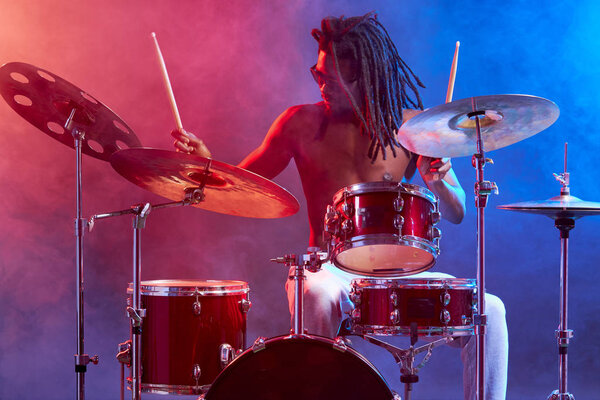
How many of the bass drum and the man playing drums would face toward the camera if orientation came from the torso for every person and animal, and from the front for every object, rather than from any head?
2

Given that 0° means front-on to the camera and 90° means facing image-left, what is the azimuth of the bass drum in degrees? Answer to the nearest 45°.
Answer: approximately 0°

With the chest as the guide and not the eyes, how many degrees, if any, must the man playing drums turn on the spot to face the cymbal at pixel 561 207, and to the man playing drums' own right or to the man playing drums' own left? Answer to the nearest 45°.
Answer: approximately 45° to the man playing drums' own left

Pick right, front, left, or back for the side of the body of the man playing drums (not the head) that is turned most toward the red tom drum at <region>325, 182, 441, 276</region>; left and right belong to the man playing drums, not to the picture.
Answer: front
